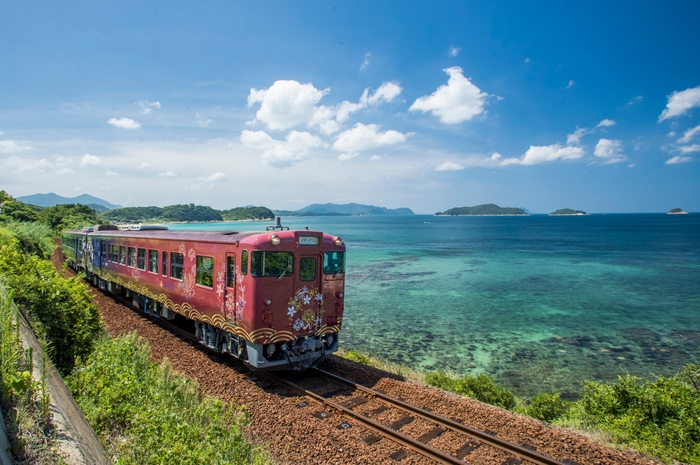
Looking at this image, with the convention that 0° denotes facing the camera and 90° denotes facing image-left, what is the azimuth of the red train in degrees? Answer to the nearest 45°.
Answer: approximately 315°

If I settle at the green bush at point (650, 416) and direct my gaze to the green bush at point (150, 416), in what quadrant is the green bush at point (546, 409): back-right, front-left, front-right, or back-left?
front-right

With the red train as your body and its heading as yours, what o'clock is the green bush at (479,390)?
The green bush is roughly at 11 o'clock from the red train.

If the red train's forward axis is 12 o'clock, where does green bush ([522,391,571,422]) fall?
The green bush is roughly at 11 o'clock from the red train.

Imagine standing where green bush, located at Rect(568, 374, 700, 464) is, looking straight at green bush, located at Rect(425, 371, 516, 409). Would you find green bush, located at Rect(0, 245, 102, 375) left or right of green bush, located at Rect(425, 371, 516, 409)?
left
